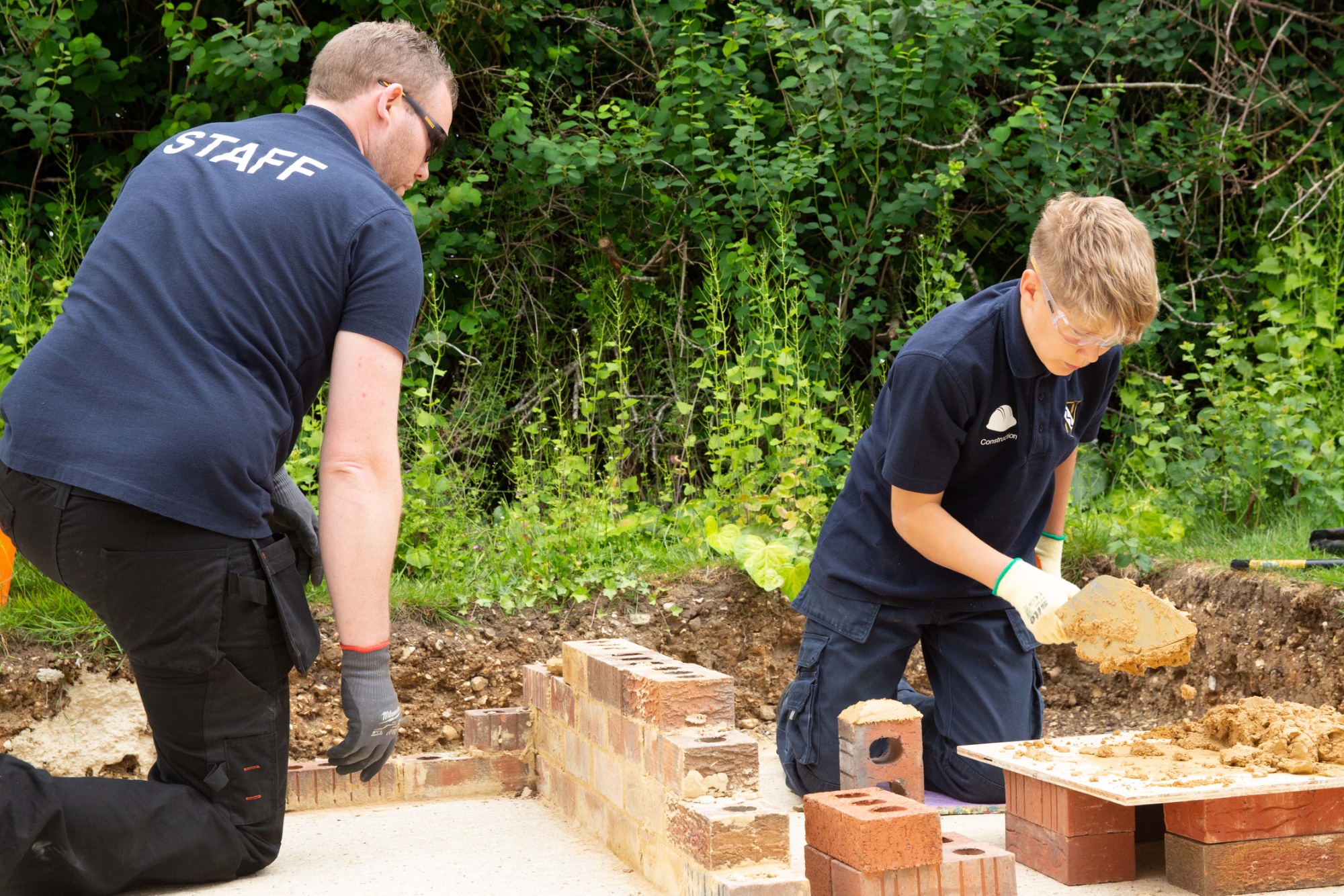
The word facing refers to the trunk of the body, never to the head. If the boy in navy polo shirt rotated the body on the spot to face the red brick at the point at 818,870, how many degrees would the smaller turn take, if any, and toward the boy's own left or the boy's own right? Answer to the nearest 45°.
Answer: approximately 45° to the boy's own right

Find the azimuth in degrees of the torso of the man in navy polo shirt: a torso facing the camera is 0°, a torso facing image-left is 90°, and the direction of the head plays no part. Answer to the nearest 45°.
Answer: approximately 225°

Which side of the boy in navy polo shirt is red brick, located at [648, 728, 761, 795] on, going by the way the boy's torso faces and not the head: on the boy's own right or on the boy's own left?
on the boy's own right

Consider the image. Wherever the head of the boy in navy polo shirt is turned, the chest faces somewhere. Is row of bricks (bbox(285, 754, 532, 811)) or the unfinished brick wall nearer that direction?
the unfinished brick wall

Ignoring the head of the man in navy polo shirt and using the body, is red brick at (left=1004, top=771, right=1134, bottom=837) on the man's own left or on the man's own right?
on the man's own right
